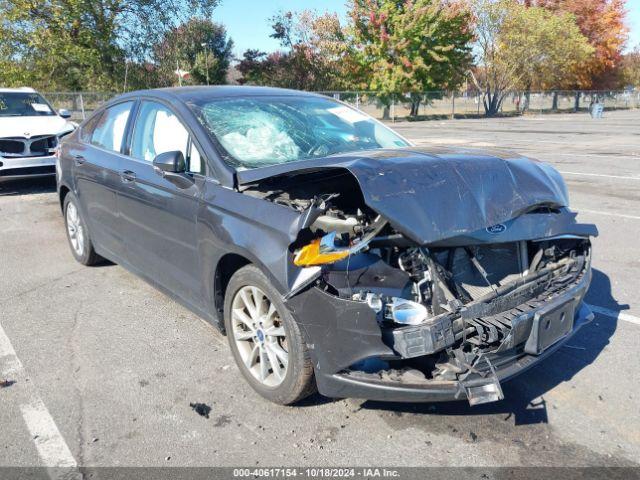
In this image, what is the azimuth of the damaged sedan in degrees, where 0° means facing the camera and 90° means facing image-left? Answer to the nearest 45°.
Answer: approximately 315°

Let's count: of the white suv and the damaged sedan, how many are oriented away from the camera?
0

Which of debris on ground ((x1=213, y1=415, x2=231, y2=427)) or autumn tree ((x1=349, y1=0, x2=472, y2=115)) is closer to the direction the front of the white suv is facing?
the debris on ground

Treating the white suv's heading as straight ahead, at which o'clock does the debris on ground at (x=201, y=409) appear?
The debris on ground is roughly at 12 o'clock from the white suv.

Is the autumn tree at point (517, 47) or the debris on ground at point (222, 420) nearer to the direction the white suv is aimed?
the debris on ground

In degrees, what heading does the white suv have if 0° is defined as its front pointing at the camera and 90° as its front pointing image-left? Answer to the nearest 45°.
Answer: approximately 0°

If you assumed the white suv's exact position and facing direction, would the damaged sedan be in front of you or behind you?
in front

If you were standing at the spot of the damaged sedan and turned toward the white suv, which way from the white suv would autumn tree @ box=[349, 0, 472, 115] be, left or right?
right

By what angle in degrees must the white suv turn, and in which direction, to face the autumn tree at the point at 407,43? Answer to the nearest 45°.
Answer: approximately 135° to its left

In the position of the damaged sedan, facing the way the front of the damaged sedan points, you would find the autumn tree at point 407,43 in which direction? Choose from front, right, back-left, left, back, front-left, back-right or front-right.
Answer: back-left

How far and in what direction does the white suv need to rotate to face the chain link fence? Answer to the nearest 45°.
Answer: approximately 135° to its left

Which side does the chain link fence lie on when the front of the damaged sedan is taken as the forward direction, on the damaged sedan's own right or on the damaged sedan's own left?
on the damaged sedan's own left
